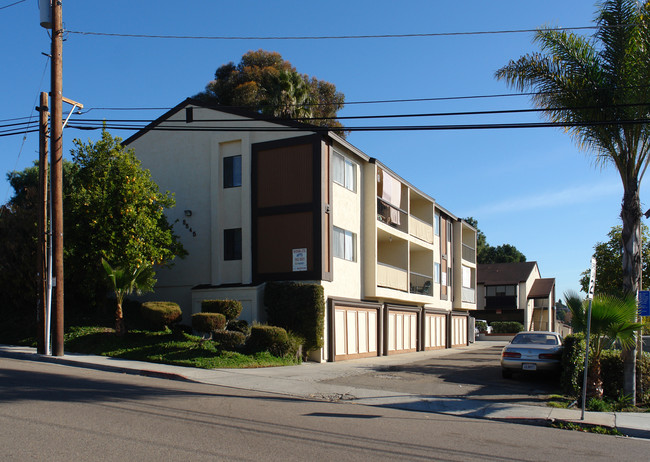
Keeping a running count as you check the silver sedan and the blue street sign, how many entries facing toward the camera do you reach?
1

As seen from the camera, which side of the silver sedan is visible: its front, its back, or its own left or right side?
back

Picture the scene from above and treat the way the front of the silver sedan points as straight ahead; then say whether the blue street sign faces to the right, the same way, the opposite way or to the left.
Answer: the opposite way

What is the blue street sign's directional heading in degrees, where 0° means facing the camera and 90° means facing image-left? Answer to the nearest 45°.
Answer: approximately 0°
